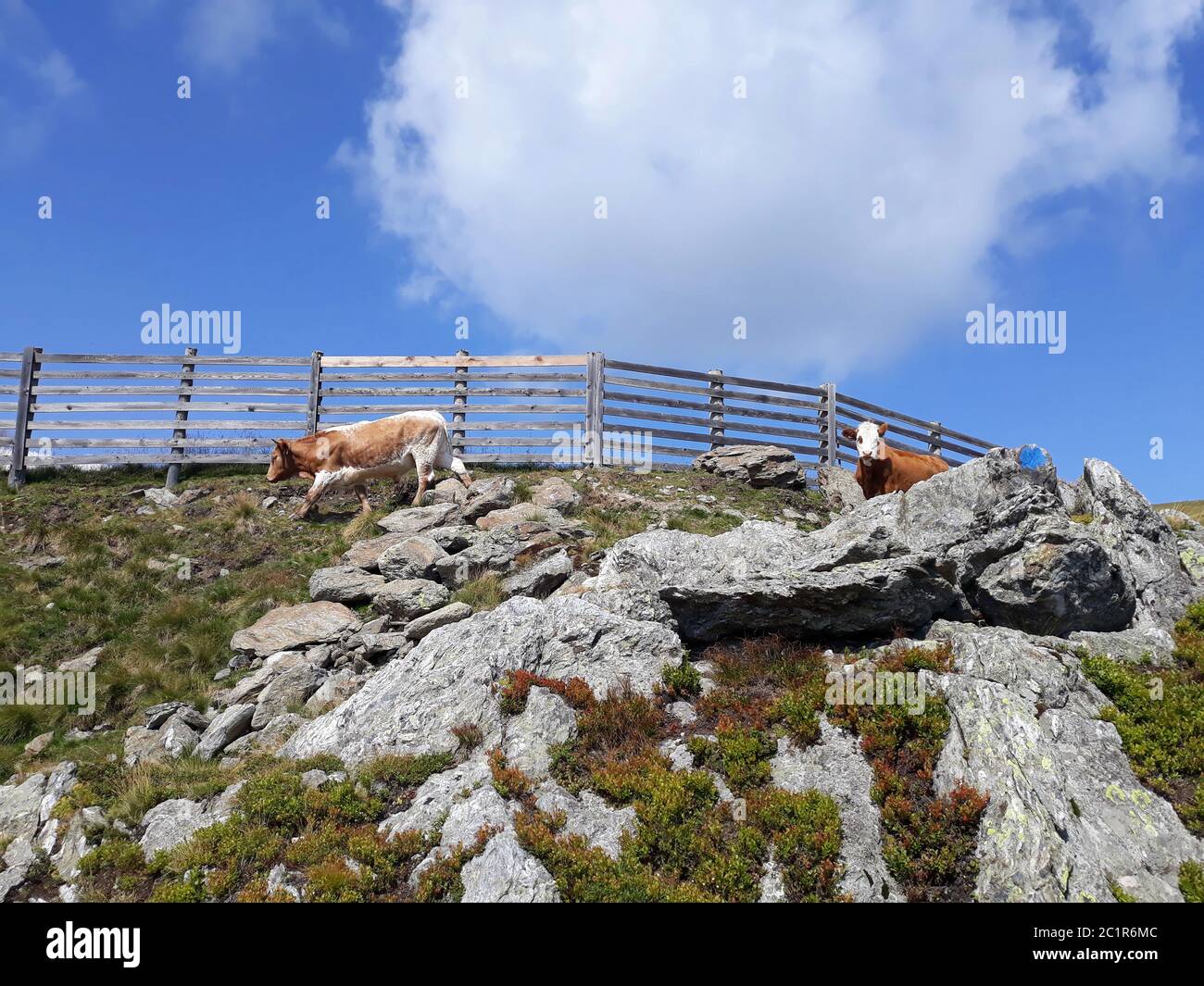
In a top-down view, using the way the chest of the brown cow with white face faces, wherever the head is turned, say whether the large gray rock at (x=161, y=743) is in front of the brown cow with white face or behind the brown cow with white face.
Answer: in front

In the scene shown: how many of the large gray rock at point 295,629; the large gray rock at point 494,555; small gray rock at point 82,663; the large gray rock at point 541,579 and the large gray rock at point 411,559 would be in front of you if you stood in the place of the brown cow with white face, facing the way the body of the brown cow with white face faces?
5

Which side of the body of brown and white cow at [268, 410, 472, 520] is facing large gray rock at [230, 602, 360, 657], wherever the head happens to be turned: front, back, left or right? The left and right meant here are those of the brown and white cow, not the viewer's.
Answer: left

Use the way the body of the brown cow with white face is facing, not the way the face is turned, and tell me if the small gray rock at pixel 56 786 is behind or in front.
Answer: in front

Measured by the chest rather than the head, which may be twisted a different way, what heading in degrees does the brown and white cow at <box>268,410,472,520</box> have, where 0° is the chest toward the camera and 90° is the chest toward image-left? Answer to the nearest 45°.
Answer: approximately 90°

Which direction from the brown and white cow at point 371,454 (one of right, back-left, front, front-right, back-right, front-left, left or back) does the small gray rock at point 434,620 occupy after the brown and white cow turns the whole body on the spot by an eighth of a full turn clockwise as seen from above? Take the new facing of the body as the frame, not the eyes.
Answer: back-left

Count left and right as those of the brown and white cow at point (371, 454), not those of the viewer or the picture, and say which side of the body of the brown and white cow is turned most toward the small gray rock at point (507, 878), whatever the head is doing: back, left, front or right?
left

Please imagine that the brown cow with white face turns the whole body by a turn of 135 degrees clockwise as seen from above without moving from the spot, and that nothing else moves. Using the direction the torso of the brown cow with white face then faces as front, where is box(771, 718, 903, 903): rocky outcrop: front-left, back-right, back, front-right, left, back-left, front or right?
back

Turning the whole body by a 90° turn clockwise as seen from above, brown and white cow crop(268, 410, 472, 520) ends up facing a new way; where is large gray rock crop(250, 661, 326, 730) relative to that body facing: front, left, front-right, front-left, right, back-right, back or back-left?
back

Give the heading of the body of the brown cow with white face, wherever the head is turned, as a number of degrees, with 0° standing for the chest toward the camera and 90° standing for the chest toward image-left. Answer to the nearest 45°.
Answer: approximately 45°

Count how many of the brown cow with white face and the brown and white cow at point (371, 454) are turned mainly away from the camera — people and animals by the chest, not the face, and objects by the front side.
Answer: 0
